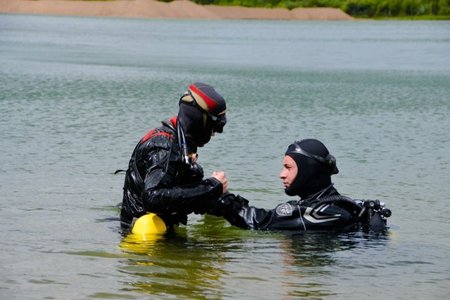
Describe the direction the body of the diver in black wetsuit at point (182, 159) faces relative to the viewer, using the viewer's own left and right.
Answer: facing to the right of the viewer

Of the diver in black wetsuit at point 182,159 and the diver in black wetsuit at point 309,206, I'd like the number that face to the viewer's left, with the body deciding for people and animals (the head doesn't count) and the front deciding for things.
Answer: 1

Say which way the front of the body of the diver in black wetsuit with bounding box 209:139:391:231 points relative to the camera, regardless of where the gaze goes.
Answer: to the viewer's left

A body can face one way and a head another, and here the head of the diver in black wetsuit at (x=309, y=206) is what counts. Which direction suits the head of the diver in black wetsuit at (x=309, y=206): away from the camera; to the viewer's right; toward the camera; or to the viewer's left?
to the viewer's left

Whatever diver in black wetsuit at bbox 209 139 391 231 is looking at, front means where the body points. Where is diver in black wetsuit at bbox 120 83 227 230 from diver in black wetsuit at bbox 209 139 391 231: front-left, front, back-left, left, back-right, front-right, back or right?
front-left

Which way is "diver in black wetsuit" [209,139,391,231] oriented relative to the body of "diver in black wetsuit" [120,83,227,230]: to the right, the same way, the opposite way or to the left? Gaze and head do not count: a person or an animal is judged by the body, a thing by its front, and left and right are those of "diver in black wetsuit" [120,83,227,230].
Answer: the opposite way

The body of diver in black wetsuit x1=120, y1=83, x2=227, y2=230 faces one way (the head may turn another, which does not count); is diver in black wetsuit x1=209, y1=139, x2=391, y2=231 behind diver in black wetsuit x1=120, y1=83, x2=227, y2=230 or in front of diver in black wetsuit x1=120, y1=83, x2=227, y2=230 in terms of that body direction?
in front

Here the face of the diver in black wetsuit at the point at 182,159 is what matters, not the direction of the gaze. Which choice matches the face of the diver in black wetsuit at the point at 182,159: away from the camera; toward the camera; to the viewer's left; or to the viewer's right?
to the viewer's right

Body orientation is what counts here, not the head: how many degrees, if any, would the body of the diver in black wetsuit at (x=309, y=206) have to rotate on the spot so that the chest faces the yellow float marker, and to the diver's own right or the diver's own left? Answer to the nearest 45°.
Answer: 0° — they already face it

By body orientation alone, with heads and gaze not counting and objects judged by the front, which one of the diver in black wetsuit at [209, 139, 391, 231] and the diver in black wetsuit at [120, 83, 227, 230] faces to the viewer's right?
the diver in black wetsuit at [120, 83, 227, 230]
